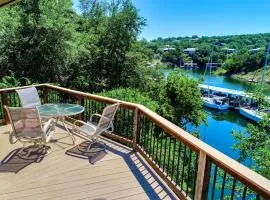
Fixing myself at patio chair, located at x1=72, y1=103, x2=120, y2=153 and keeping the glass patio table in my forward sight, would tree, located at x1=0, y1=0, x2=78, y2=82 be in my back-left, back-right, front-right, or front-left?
front-right

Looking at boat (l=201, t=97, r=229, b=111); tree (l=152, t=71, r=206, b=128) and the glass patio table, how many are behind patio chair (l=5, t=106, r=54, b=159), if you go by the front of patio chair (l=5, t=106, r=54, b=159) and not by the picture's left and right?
0
